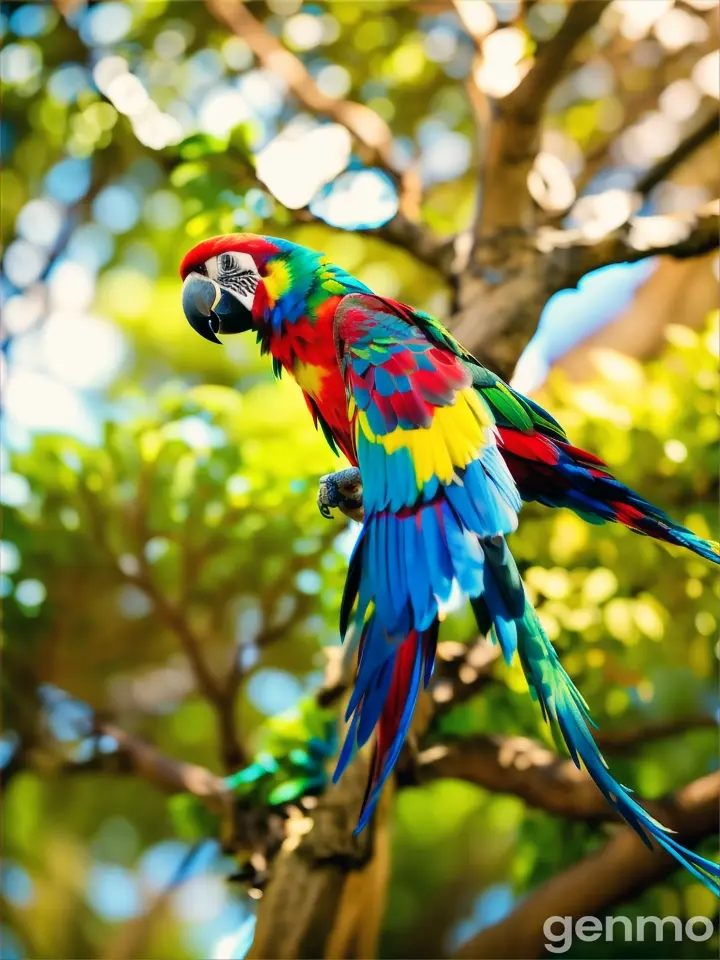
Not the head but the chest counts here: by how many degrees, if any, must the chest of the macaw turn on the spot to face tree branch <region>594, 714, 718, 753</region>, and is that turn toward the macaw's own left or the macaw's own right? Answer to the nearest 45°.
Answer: approximately 90° to the macaw's own right

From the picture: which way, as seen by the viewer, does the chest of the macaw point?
to the viewer's left

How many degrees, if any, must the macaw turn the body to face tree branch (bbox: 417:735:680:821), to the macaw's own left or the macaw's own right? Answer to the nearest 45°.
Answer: approximately 90° to the macaw's own right

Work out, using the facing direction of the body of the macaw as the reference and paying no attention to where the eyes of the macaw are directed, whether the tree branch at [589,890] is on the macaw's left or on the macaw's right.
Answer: on the macaw's right
